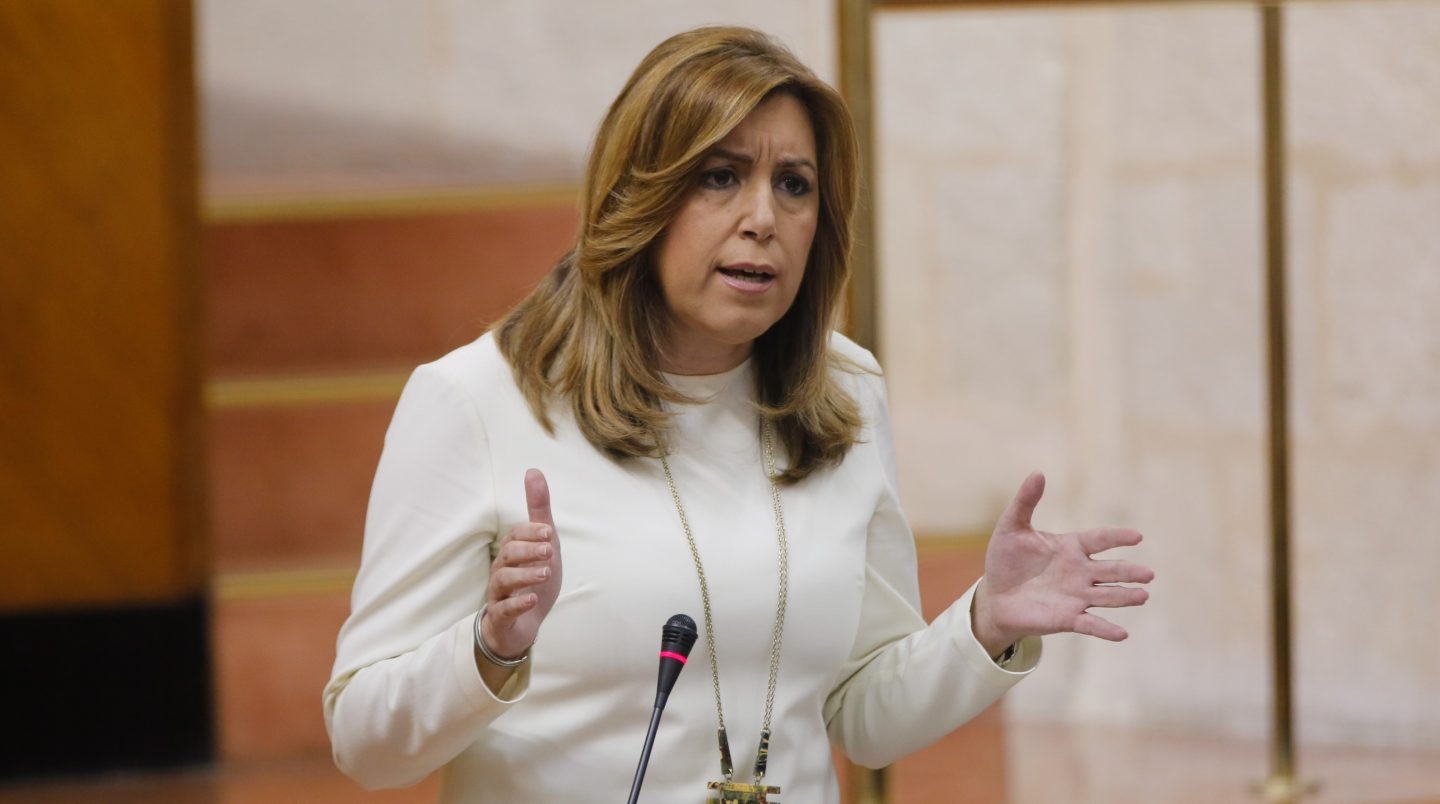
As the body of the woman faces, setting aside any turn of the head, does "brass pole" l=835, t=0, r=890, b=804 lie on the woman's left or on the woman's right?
on the woman's left

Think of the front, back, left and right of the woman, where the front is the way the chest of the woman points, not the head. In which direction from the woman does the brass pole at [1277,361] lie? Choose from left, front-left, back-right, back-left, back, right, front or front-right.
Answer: left

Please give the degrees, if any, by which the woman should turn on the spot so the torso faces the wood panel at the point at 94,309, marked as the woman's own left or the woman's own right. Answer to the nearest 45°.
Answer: approximately 180°

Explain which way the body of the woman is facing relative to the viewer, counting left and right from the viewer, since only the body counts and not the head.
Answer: facing the viewer and to the right of the viewer
